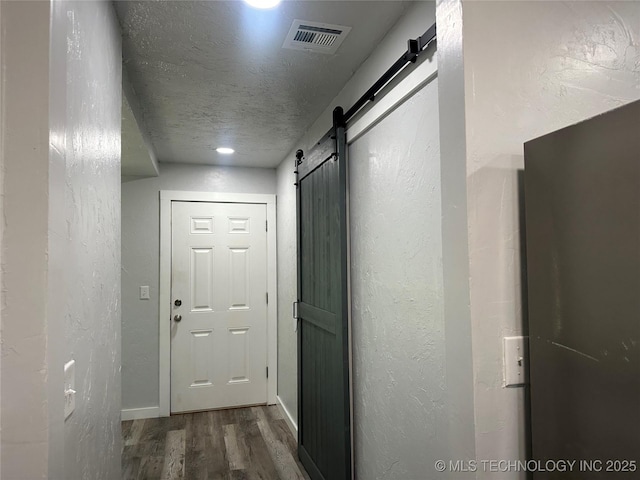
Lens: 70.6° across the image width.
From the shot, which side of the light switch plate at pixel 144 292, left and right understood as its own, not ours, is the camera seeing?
front

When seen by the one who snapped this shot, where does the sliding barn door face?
facing to the left of the viewer

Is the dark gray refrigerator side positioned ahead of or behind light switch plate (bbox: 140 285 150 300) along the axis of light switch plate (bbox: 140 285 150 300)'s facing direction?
ahead

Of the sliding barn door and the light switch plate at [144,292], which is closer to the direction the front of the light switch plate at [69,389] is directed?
the sliding barn door

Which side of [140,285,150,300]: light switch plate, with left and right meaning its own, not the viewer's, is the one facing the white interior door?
left

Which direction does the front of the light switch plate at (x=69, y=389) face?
to the viewer's right

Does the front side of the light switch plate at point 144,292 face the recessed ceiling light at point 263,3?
yes

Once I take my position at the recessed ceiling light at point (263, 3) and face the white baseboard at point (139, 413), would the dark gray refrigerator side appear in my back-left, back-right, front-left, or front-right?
back-right

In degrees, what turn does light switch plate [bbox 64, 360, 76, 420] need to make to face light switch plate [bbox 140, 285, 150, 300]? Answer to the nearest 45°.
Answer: approximately 90° to its left

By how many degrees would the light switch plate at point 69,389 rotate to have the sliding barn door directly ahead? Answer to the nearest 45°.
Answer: approximately 45° to its left

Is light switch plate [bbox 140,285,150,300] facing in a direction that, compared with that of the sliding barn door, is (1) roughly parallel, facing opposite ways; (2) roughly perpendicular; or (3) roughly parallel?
roughly perpendicular
